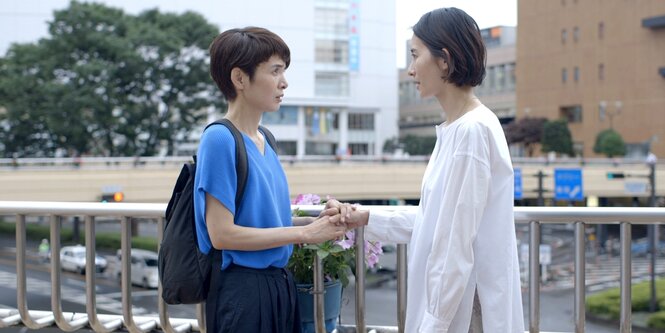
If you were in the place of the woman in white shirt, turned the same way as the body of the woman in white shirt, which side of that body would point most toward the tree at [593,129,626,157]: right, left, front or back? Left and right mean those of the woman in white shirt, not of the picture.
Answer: right

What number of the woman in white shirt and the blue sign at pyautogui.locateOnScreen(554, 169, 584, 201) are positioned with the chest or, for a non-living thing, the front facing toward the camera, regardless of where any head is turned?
1

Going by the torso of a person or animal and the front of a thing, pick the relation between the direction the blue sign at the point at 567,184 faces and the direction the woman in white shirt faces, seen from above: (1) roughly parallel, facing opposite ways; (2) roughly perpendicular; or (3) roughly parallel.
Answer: roughly perpendicular

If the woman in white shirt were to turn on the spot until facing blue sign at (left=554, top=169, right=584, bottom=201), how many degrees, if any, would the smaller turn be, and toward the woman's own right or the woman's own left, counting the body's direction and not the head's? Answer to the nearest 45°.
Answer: approximately 90° to the woman's own right

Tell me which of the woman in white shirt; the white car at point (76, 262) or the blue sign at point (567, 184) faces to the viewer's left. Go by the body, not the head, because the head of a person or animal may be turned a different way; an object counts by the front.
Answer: the woman in white shirt

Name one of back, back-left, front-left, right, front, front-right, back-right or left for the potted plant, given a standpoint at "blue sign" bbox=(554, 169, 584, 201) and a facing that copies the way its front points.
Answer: front

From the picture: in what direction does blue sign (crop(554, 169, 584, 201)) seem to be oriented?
toward the camera

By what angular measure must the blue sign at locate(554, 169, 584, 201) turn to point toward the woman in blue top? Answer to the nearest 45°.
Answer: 0° — it already faces them

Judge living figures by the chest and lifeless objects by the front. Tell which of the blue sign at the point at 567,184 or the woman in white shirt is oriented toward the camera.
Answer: the blue sign

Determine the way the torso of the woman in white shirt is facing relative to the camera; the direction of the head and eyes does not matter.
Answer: to the viewer's left

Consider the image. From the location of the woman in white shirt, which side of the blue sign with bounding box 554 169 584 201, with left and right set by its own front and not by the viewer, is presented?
front

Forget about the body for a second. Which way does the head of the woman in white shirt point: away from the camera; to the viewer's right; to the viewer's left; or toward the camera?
to the viewer's left

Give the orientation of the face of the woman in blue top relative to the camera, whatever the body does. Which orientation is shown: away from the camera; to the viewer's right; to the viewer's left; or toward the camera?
to the viewer's right
